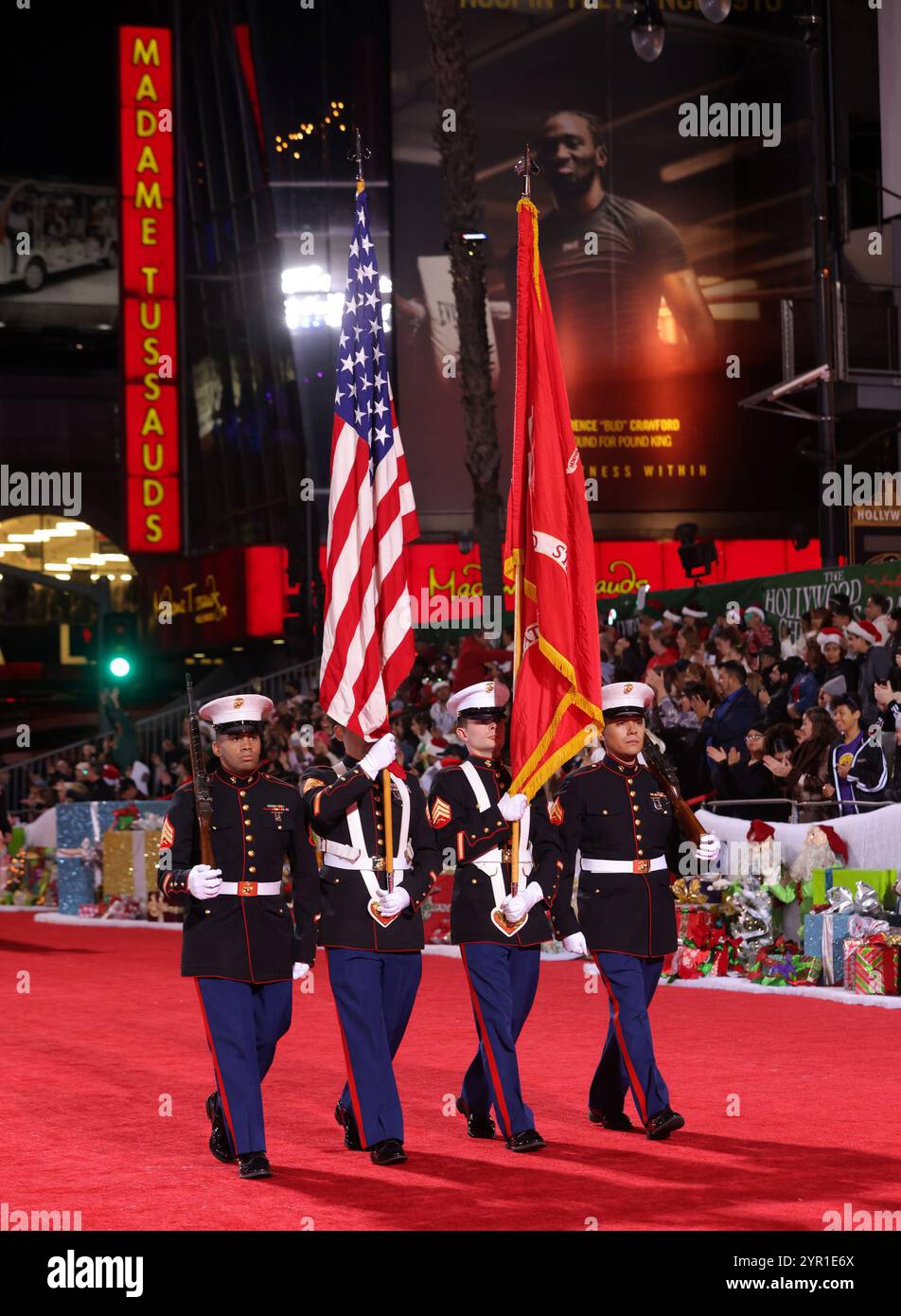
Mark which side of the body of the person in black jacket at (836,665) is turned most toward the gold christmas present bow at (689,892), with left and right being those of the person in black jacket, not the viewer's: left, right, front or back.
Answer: front

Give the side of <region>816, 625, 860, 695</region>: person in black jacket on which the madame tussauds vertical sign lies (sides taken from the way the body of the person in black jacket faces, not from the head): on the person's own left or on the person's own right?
on the person's own right

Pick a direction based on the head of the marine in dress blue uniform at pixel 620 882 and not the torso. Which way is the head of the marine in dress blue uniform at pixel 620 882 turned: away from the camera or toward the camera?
toward the camera

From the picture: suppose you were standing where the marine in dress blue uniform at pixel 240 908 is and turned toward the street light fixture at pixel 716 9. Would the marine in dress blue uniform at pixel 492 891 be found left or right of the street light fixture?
right

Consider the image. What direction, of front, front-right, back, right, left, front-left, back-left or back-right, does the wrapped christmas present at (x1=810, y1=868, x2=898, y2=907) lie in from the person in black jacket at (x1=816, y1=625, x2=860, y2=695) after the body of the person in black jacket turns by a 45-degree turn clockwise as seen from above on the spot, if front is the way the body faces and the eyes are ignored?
left

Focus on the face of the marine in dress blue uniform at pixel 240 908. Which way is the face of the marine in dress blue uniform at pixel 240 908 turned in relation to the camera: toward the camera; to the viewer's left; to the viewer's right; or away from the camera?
toward the camera

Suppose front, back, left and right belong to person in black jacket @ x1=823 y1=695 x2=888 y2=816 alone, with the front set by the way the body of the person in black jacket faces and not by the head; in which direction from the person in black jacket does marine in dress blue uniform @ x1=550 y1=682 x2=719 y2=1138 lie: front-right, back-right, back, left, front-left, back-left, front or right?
front-left

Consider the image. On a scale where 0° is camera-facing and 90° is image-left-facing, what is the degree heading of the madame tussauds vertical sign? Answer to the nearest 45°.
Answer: approximately 0°

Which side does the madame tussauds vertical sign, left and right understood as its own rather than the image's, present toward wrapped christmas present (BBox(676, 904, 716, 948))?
front

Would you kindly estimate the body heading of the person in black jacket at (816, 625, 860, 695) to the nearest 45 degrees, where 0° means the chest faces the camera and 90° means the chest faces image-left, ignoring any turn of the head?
approximately 45°

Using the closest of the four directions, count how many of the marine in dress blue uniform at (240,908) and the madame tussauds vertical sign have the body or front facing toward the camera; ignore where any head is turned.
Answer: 2

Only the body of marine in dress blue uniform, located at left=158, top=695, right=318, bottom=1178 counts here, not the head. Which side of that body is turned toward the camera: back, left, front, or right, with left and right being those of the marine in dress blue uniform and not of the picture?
front

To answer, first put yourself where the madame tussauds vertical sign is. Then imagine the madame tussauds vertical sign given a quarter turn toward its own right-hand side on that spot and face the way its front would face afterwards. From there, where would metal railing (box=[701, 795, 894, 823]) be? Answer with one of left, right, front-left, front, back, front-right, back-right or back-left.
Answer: left

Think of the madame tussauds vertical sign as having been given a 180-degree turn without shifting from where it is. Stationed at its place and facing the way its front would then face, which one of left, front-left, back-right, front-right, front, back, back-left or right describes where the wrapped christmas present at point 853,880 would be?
back

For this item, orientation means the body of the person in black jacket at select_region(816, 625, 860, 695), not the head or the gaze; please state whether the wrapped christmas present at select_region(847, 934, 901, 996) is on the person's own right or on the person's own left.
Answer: on the person's own left

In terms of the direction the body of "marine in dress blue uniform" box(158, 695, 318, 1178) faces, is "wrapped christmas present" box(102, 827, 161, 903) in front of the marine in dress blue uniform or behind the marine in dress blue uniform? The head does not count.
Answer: behind

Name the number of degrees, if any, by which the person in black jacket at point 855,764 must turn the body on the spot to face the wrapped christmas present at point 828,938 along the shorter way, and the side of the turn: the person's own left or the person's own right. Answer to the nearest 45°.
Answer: approximately 45° to the person's own left

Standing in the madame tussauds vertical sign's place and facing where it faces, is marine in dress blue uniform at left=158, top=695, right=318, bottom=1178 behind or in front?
in front

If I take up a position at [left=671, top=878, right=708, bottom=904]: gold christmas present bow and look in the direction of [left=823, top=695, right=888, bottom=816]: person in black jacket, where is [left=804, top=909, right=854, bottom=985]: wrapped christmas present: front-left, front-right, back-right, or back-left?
front-right
